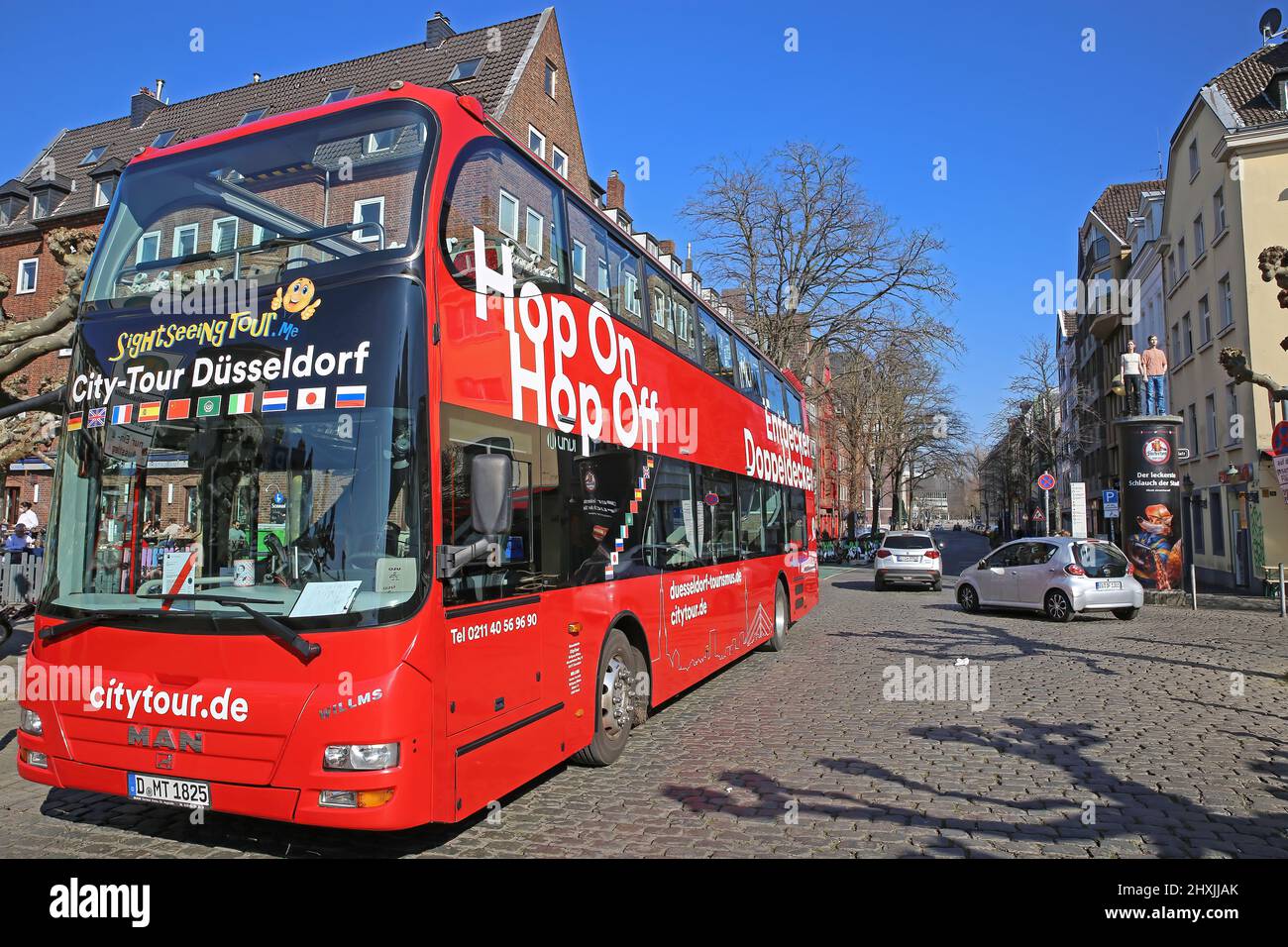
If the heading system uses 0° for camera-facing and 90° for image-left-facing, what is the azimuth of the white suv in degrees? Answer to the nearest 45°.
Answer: approximately 180°

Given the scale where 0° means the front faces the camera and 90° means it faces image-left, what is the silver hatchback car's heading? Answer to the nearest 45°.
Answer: approximately 135°

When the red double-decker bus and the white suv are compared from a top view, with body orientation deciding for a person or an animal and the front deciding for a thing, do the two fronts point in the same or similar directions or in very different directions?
very different directions

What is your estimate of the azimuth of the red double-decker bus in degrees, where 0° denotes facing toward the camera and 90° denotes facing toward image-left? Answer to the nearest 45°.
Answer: approximately 45°

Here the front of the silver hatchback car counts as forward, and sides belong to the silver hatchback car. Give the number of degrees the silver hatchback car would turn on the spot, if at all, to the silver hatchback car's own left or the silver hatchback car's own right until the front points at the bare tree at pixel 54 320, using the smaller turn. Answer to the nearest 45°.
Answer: approximately 90° to the silver hatchback car's own left

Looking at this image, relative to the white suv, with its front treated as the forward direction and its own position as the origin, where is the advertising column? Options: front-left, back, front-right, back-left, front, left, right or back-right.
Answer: back-right

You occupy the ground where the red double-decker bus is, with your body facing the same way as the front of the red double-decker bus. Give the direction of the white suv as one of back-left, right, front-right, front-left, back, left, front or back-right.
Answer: back

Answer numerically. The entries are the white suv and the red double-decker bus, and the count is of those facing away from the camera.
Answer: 1

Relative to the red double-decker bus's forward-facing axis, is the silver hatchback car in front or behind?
behind

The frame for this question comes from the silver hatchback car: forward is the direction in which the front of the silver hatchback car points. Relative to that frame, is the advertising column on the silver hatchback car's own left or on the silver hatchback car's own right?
on the silver hatchback car's own right

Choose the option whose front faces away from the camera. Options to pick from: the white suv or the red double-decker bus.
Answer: the white suv

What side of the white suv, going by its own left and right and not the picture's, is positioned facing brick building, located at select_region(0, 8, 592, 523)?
left

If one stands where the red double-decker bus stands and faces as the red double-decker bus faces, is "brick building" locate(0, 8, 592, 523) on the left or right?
on its right

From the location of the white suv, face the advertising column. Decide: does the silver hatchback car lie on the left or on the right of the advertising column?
right
